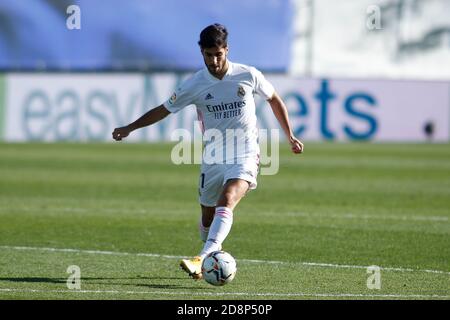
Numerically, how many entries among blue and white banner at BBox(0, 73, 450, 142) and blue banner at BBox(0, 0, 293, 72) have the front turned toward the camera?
2

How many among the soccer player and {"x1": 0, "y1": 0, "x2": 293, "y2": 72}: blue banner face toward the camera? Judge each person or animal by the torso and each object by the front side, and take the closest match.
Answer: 2

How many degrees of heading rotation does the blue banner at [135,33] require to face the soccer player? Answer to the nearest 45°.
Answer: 0° — it already faces them

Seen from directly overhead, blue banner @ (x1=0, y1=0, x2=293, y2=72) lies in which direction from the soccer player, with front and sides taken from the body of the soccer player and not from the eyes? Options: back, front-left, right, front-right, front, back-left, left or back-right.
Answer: back

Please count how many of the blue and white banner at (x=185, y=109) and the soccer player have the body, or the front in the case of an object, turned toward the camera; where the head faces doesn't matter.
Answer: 2

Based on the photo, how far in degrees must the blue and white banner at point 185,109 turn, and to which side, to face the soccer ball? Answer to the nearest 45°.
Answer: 0° — it already faces it
